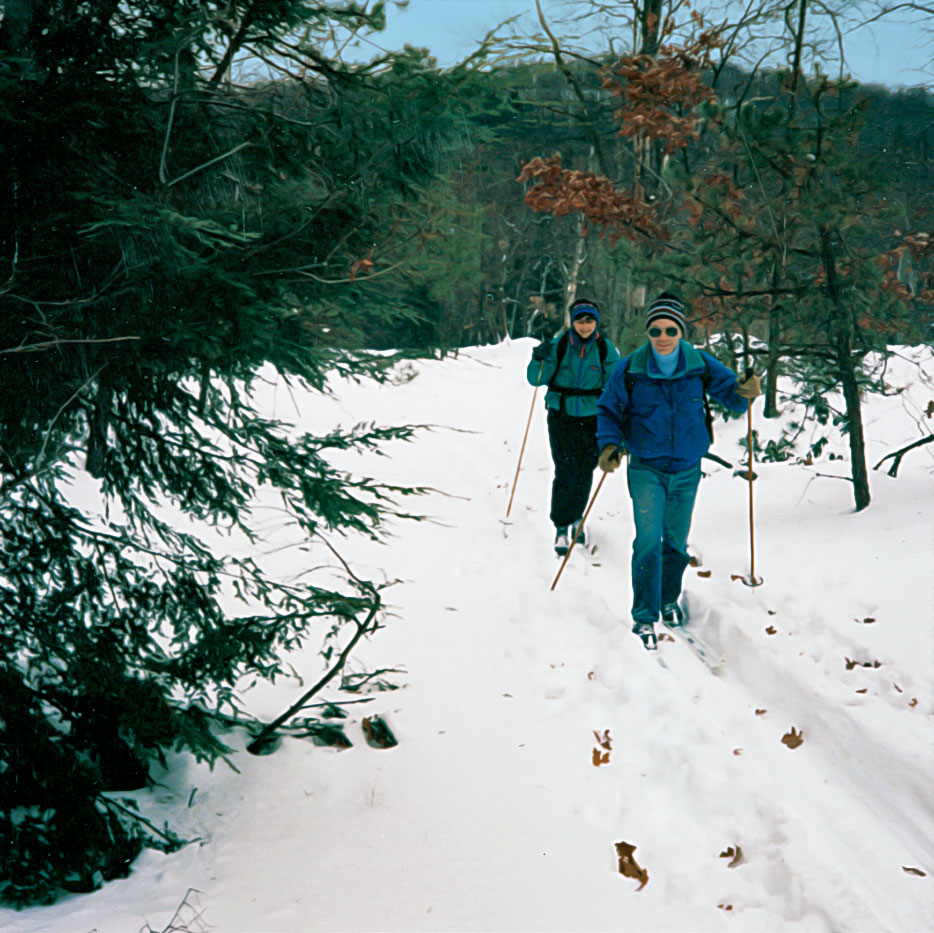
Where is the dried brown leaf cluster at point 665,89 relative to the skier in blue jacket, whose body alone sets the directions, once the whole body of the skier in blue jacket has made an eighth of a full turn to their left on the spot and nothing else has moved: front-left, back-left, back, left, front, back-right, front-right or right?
back-left

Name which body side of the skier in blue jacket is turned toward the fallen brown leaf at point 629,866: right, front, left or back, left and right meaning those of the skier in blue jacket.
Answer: front

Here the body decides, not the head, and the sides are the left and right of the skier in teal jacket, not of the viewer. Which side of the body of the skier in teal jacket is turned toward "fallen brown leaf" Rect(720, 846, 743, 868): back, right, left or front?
front

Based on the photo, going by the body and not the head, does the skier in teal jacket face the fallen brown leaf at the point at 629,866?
yes

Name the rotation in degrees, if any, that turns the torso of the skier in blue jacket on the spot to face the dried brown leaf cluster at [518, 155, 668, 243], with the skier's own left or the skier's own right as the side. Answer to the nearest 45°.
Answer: approximately 180°
